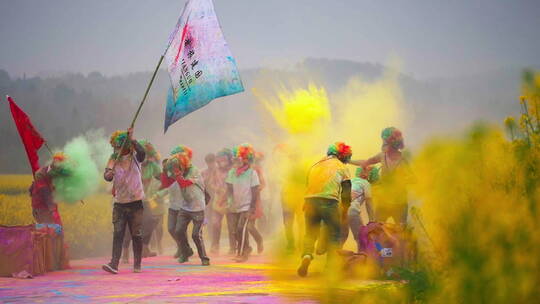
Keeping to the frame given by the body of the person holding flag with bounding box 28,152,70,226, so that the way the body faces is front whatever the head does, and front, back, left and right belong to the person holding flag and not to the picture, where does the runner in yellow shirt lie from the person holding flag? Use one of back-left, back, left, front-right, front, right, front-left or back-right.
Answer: front-right

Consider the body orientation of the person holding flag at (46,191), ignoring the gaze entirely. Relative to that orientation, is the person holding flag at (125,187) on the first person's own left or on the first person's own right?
on the first person's own right

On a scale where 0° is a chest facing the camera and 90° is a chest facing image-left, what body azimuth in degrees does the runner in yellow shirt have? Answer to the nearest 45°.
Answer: approximately 225°

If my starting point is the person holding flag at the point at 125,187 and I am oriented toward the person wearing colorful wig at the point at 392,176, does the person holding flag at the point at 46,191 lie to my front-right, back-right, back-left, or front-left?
back-left

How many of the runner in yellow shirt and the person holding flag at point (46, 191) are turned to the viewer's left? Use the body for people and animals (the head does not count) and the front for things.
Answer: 0

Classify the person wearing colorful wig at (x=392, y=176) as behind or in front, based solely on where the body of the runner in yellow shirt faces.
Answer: in front

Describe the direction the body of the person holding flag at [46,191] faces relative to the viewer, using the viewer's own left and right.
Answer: facing to the right of the viewer
